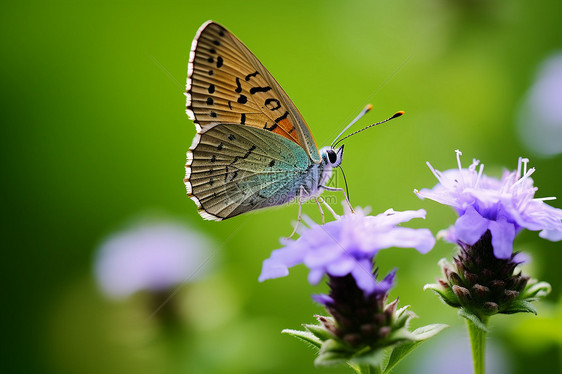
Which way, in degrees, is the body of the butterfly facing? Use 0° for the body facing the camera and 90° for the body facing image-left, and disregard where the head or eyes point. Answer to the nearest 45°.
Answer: approximately 270°

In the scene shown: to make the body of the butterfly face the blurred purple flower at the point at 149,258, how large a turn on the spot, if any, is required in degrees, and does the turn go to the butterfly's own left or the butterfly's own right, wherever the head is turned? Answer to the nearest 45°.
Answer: approximately 135° to the butterfly's own left

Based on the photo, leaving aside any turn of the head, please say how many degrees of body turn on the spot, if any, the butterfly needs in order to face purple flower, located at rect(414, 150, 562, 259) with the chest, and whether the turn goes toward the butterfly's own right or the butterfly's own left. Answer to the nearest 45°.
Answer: approximately 45° to the butterfly's own right
